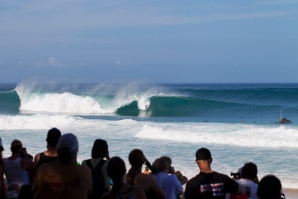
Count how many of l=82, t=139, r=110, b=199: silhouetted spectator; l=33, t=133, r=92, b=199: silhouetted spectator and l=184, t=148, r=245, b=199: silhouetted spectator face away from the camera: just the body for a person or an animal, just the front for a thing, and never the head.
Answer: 3

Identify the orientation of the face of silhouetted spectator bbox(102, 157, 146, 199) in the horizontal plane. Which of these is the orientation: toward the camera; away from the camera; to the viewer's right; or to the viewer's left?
away from the camera

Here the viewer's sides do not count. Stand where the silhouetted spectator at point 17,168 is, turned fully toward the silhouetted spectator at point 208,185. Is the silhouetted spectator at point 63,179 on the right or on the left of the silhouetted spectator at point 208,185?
right

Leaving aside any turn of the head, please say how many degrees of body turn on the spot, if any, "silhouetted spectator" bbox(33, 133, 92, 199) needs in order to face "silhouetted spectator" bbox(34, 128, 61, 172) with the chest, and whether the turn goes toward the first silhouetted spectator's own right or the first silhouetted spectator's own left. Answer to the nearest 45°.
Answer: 0° — they already face them

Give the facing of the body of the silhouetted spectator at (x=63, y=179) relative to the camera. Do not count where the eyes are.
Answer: away from the camera

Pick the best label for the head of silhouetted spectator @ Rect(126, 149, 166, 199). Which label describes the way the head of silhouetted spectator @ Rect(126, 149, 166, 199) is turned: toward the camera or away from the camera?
away from the camera

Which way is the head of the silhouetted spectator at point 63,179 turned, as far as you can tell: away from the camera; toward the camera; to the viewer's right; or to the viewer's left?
away from the camera

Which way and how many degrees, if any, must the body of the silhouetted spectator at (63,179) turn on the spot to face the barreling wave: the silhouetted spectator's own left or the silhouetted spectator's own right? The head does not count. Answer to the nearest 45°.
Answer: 0° — they already face it

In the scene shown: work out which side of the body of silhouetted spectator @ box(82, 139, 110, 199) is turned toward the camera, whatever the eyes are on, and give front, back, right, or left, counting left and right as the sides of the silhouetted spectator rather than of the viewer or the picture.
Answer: back

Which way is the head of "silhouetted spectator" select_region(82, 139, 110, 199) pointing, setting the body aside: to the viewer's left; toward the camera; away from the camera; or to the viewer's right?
away from the camera

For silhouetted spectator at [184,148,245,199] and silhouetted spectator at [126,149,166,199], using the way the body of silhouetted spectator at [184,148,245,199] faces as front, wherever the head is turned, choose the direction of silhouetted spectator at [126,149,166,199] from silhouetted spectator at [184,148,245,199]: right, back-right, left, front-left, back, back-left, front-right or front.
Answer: left

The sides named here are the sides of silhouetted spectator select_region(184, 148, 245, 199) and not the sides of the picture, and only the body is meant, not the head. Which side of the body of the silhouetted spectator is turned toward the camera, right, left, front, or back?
back
